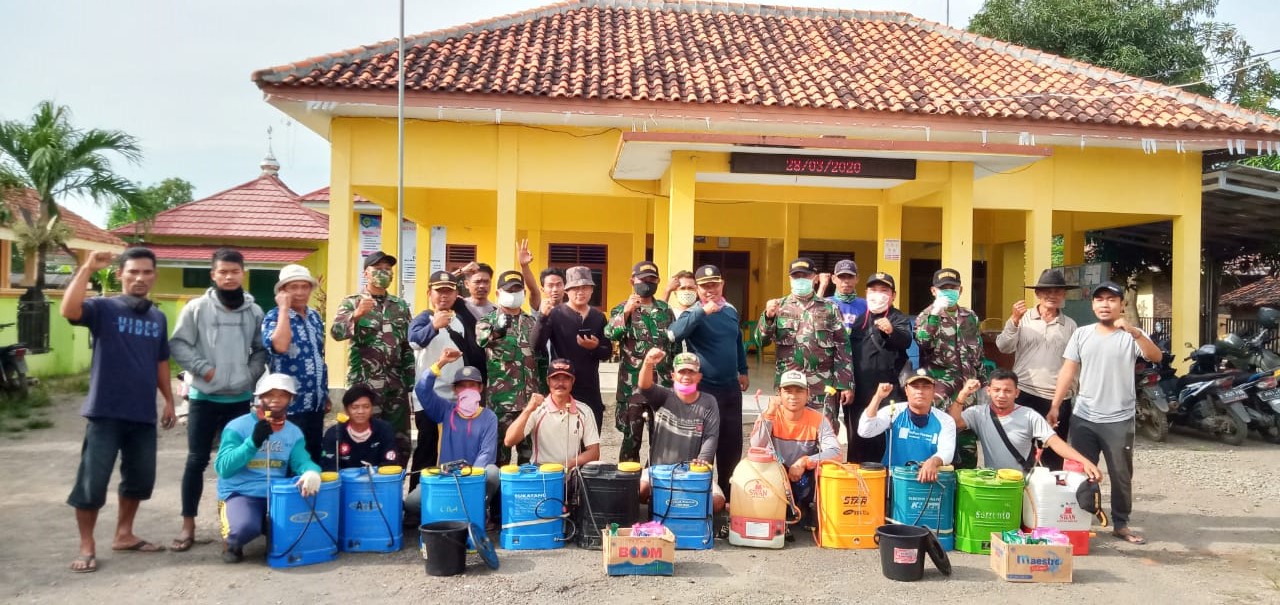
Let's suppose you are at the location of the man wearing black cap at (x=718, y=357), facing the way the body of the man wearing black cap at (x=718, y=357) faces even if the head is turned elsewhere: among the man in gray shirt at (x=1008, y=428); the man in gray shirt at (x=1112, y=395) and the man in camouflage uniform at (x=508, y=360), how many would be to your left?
2

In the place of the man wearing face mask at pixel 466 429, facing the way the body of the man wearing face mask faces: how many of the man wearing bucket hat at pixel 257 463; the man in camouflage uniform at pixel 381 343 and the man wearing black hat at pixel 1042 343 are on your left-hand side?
1

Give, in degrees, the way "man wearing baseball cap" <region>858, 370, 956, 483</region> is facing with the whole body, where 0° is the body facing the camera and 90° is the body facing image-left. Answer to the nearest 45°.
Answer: approximately 0°

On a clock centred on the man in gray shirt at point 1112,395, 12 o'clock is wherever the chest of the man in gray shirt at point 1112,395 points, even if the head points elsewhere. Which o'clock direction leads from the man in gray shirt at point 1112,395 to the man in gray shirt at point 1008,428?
the man in gray shirt at point 1008,428 is roughly at 2 o'clock from the man in gray shirt at point 1112,395.

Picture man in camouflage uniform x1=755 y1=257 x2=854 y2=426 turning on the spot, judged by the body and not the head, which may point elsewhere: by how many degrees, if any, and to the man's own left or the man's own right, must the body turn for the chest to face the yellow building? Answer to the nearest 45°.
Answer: approximately 180°

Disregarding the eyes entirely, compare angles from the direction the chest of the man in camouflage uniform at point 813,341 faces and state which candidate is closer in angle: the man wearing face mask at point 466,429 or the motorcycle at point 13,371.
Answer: the man wearing face mask

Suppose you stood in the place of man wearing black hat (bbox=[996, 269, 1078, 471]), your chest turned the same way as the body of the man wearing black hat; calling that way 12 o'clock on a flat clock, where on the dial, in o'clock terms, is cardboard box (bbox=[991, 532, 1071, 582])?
The cardboard box is roughly at 12 o'clock from the man wearing black hat.
